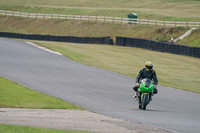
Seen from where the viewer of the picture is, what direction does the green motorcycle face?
facing the viewer

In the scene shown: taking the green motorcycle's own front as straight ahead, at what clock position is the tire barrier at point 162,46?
The tire barrier is roughly at 6 o'clock from the green motorcycle.
